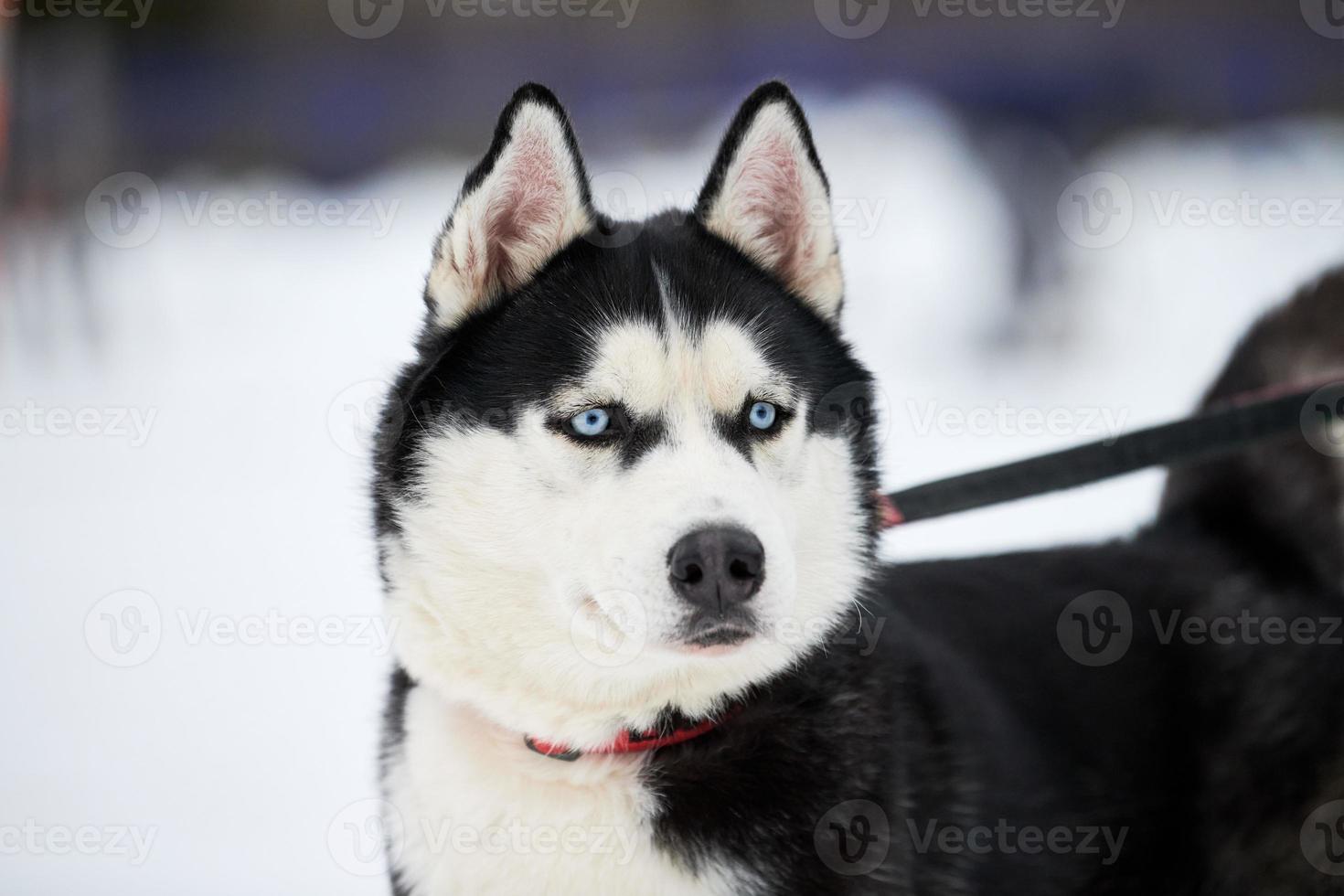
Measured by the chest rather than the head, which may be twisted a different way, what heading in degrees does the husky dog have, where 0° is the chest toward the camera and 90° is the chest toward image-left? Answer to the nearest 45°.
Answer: approximately 45°
